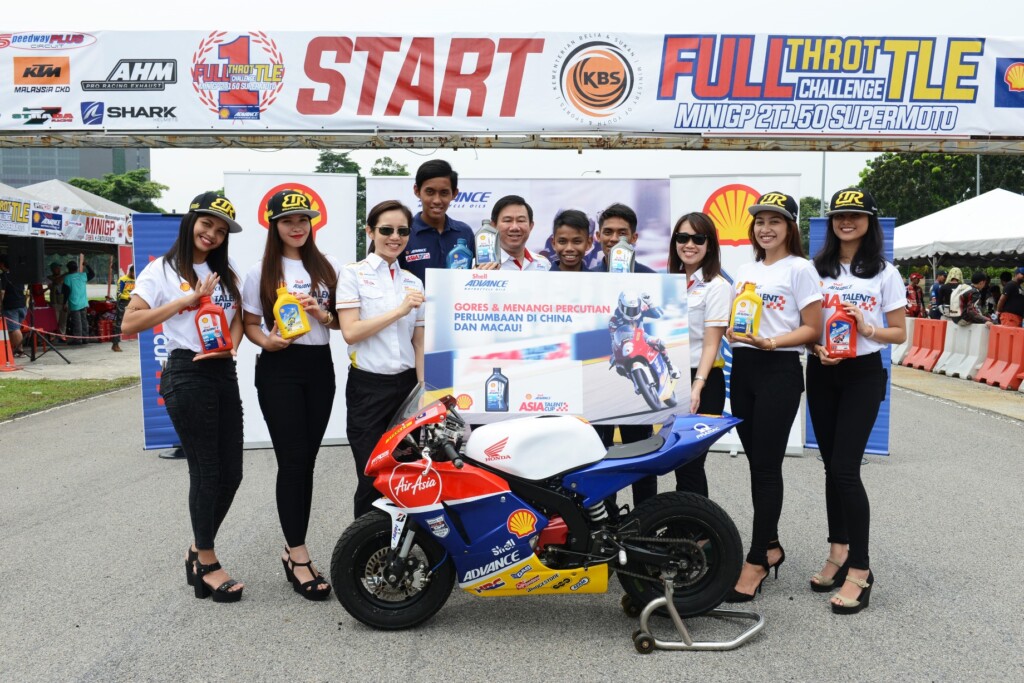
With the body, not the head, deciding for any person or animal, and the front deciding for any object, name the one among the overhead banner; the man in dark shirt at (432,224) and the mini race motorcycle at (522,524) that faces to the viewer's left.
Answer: the mini race motorcycle

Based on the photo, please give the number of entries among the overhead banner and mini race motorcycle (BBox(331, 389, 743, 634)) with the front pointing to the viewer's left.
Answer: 1

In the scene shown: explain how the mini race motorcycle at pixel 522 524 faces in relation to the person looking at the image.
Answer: facing to the left of the viewer

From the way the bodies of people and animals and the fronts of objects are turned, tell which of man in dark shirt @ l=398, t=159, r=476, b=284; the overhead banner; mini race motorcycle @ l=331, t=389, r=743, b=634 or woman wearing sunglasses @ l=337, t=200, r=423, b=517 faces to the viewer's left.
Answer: the mini race motorcycle

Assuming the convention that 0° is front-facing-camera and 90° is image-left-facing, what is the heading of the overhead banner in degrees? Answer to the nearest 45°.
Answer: approximately 0°

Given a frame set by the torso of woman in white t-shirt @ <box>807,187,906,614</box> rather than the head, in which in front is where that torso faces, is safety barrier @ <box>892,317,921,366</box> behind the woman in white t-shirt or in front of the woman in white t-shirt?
behind
